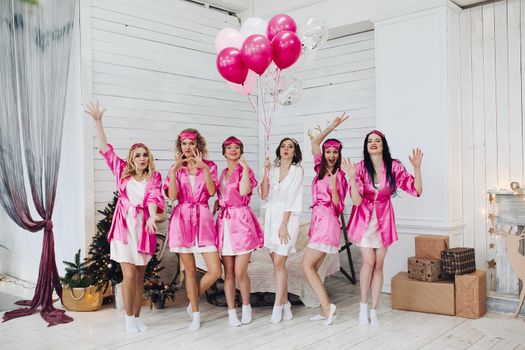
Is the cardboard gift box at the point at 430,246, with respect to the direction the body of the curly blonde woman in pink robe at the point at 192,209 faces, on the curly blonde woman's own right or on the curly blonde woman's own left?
on the curly blonde woman's own left

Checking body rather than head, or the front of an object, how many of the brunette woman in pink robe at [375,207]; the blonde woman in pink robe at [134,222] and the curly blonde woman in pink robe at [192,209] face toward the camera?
3

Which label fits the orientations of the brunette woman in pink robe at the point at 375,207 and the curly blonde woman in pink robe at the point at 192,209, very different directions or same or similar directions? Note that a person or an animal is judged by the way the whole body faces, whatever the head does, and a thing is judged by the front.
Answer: same or similar directions

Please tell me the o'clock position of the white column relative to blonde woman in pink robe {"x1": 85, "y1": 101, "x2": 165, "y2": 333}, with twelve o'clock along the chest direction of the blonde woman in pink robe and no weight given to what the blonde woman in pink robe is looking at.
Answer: The white column is roughly at 9 o'clock from the blonde woman in pink robe.

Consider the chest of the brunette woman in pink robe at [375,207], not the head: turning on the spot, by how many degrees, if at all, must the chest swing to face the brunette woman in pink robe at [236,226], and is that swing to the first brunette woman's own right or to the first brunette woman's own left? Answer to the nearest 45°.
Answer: approximately 90° to the first brunette woman's own right

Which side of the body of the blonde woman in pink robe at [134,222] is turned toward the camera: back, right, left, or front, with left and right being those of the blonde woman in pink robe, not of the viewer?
front

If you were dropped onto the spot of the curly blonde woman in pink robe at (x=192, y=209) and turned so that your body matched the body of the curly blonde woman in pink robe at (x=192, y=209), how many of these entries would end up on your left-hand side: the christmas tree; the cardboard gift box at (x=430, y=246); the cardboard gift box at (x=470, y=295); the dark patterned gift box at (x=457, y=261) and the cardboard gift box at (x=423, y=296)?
4

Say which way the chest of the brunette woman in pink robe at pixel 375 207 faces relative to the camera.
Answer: toward the camera

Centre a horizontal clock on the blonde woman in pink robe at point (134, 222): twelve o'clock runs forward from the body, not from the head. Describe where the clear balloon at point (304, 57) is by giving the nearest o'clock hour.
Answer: The clear balloon is roughly at 9 o'clock from the blonde woman in pink robe.

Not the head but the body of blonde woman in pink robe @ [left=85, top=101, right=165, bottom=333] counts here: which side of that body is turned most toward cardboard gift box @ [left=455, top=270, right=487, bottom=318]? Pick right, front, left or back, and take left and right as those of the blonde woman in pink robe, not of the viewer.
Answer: left

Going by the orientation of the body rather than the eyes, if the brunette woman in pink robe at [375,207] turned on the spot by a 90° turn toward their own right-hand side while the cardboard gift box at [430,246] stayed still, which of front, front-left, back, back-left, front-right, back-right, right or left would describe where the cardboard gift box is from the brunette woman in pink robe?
back-right

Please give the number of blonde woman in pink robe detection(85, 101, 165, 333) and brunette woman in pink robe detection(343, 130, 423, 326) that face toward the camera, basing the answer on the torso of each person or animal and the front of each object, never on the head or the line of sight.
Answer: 2

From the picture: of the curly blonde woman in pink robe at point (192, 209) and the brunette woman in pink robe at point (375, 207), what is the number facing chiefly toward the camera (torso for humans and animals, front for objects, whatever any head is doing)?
2
